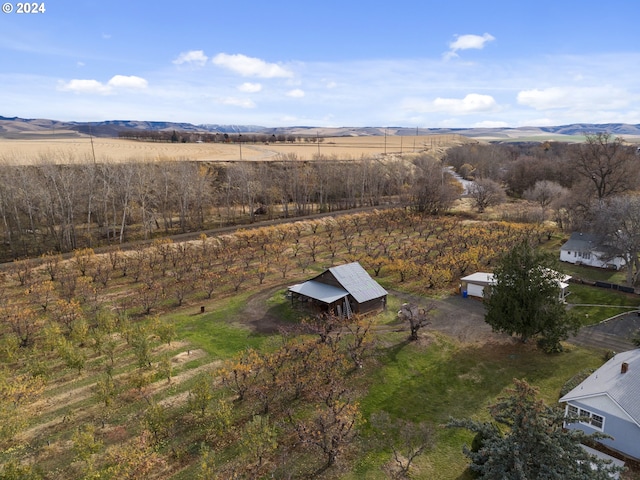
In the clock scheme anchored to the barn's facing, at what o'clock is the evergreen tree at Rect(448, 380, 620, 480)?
The evergreen tree is roughly at 10 o'clock from the barn.

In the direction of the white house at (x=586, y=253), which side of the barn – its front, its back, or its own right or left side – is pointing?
back

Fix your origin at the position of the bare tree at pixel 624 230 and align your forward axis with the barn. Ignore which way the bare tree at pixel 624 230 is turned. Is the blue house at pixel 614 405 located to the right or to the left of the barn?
left

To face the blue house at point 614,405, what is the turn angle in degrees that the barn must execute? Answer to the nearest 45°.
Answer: approximately 90° to its left

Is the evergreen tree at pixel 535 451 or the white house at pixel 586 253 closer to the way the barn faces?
the evergreen tree

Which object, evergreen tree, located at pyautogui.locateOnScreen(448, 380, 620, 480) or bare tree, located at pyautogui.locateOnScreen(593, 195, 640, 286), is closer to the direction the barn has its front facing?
the evergreen tree

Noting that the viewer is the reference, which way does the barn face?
facing the viewer and to the left of the viewer

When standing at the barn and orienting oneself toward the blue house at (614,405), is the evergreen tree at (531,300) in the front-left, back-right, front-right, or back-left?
front-left

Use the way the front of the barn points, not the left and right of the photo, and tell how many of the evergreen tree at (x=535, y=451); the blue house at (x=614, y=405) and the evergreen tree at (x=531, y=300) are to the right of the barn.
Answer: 0

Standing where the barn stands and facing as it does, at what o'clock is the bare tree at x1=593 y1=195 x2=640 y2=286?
The bare tree is roughly at 7 o'clock from the barn.

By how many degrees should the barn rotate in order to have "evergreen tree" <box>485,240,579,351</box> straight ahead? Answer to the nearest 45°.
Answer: approximately 90° to its left
